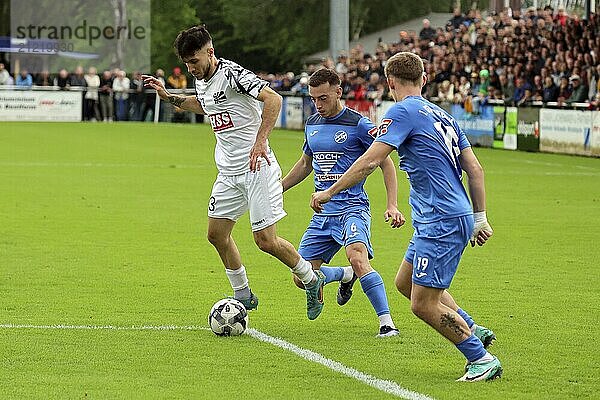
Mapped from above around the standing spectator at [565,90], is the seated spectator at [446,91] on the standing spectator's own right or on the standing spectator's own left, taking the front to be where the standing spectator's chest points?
on the standing spectator's own right

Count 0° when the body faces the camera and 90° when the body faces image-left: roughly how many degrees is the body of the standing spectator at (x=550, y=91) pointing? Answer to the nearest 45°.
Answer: approximately 45°

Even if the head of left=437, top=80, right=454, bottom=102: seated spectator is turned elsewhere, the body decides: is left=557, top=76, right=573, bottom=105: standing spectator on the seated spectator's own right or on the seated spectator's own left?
on the seated spectator's own left

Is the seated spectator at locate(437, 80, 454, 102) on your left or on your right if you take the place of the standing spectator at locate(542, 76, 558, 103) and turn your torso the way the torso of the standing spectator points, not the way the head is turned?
on your right

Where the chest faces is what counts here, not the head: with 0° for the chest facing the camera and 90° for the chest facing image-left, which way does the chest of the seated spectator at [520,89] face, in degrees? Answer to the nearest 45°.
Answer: approximately 45°

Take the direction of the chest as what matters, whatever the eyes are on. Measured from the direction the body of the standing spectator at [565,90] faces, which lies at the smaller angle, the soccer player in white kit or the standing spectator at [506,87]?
the soccer player in white kit
